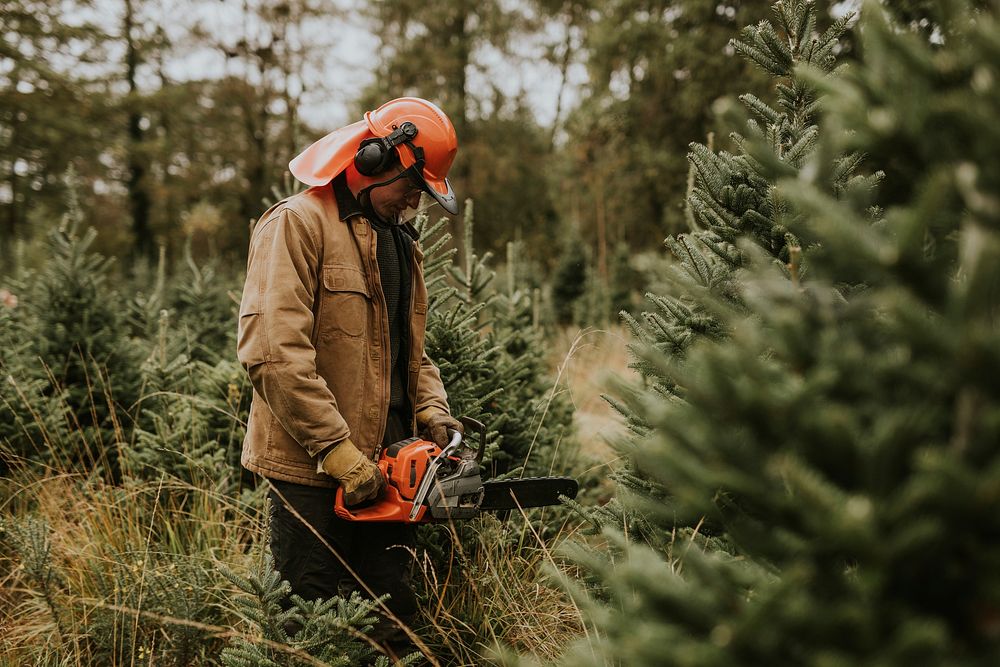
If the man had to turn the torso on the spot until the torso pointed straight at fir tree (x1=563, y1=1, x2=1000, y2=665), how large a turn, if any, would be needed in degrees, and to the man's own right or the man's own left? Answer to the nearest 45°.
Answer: approximately 45° to the man's own right

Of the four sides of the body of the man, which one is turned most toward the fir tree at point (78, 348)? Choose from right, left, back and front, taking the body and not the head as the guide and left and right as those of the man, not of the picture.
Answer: back

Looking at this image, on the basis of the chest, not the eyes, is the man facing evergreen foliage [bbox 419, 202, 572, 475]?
no

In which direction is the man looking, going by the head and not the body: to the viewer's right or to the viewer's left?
to the viewer's right

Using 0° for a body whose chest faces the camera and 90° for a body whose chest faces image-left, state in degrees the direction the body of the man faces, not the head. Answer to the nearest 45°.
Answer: approximately 315°

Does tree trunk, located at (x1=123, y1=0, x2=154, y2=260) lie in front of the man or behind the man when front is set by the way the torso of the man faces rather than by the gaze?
behind
